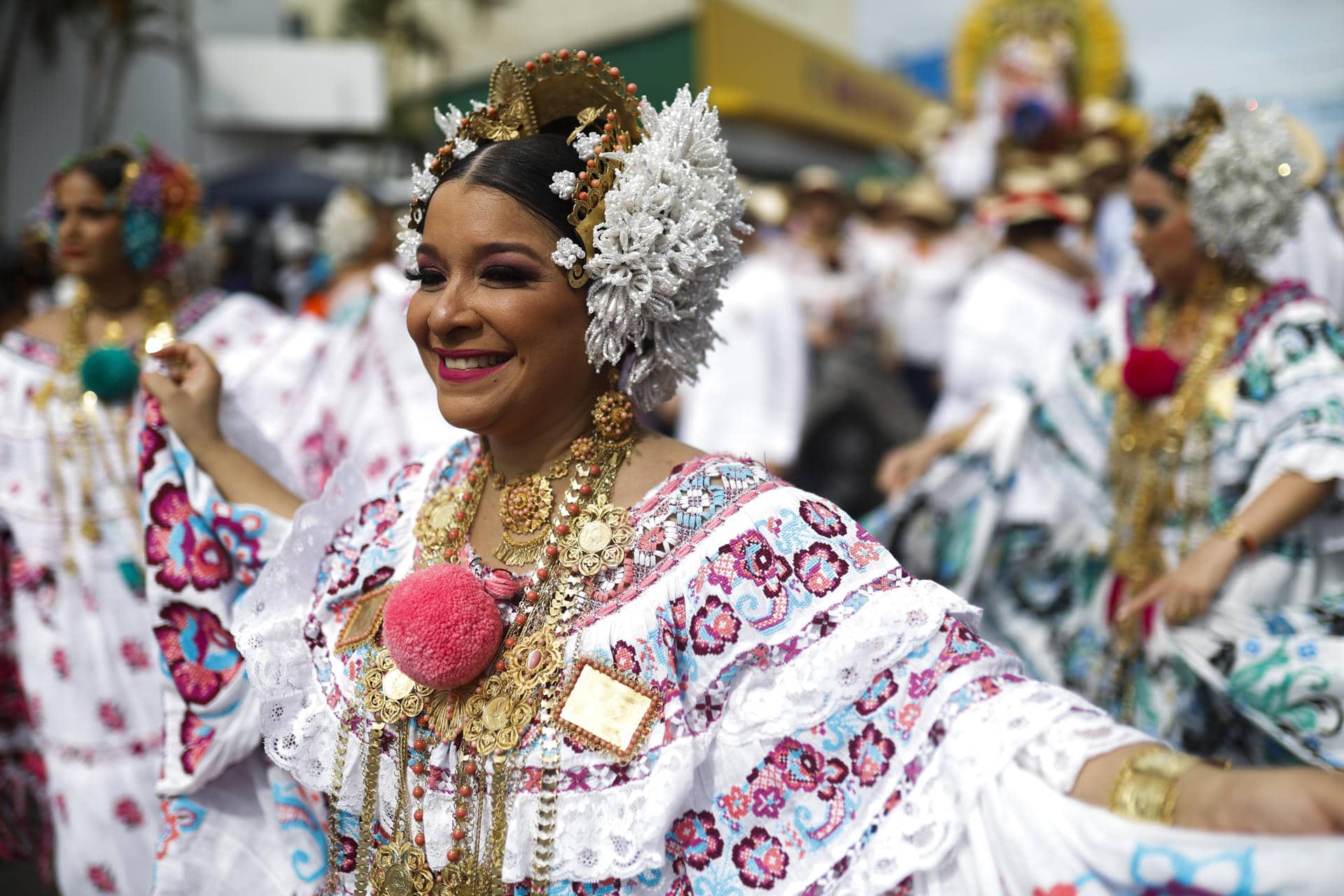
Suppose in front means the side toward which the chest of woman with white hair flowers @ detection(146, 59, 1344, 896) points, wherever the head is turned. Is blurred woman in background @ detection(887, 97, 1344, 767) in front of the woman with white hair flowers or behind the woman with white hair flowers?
behind

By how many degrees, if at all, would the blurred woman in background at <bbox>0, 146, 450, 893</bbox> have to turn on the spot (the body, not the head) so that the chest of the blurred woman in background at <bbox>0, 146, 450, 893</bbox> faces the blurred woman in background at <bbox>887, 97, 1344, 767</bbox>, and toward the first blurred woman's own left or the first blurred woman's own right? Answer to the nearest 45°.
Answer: approximately 135° to the first blurred woman's own left

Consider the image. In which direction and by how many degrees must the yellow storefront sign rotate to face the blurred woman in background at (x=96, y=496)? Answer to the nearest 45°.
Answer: approximately 45° to its right

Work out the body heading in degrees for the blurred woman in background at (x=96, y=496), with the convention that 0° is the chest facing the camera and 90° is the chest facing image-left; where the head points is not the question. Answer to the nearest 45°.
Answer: approximately 45°

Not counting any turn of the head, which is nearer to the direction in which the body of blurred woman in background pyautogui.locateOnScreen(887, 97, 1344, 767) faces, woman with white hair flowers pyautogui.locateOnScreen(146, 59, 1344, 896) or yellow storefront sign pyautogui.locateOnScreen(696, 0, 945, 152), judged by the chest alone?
the woman with white hair flowers

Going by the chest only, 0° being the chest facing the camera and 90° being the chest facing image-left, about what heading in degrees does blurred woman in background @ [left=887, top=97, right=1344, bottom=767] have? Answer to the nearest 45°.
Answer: approximately 45°

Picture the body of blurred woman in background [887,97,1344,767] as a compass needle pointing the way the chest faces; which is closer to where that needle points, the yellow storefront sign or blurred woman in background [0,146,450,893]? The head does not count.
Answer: the blurred woman in background
